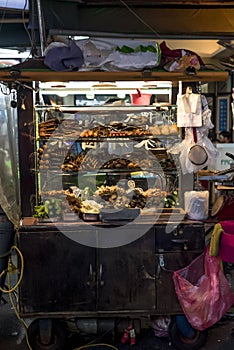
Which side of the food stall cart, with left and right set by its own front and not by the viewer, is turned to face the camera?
front

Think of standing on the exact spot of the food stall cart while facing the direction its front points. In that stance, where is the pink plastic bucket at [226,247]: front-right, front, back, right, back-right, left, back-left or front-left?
left
